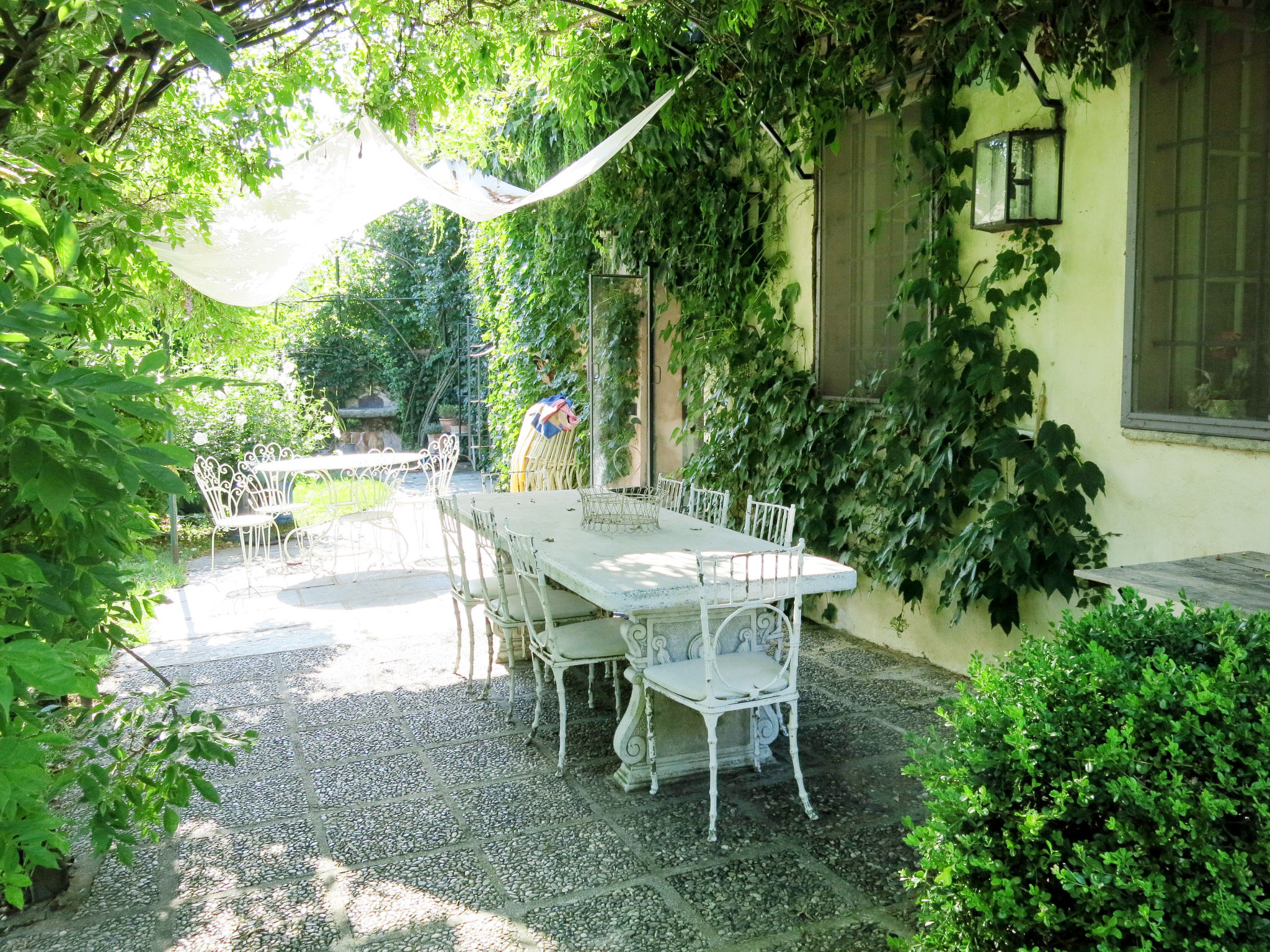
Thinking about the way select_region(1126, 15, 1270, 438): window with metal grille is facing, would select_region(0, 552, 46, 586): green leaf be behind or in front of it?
in front

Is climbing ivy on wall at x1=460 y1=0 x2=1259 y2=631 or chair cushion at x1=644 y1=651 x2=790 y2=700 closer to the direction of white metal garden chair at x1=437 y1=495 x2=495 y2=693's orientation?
the climbing ivy on wall

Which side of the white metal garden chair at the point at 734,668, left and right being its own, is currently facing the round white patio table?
front

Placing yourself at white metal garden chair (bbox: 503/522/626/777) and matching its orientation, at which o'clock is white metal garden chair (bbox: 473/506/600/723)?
white metal garden chair (bbox: 473/506/600/723) is roughly at 10 o'clock from white metal garden chair (bbox: 503/522/626/777).

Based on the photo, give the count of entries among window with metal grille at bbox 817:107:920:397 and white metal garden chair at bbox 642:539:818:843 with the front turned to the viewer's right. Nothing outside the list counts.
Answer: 0

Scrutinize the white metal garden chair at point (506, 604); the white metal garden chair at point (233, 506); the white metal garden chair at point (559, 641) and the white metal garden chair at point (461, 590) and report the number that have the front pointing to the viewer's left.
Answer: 0

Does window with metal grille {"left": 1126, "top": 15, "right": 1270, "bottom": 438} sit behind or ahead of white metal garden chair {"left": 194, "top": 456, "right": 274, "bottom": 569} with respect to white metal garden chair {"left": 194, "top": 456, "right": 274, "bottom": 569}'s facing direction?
ahead

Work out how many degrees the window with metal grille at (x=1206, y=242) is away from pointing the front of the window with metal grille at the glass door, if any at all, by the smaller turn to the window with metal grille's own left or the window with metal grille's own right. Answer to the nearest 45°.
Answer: approximately 90° to the window with metal grille's own right

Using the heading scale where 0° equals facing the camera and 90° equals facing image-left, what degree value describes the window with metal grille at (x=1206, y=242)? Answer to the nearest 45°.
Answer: approximately 45°

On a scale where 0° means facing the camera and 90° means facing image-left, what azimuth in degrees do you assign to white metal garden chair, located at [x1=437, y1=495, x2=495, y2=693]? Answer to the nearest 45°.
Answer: approximately 225°

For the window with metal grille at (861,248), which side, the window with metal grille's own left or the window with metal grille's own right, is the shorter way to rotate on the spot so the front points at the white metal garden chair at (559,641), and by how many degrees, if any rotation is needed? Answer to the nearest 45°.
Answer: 0° — it already faces it

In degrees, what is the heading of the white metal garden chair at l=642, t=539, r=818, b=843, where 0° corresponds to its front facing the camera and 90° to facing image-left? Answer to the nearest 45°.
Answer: approximately 135°

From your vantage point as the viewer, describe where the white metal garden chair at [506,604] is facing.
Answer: facing away from the viewer and to the right of the viewer

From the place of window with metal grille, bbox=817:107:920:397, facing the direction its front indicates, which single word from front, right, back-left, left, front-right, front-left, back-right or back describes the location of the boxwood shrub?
front-left

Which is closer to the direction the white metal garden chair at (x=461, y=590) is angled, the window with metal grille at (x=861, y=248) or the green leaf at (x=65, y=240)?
the window with metal grille
